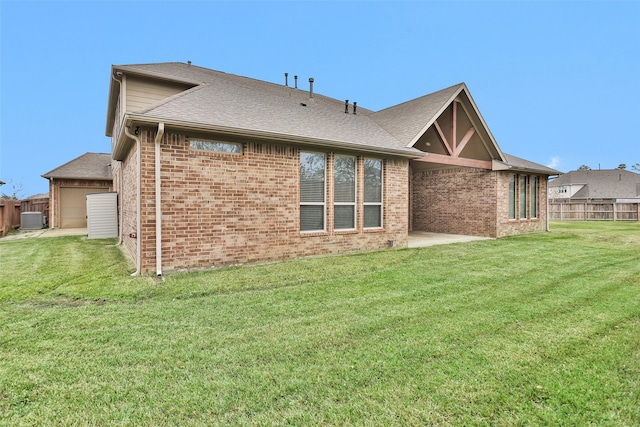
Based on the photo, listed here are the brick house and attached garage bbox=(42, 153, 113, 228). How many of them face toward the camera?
1

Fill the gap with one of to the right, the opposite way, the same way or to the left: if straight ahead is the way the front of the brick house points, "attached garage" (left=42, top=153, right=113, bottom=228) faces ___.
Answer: the opposite way

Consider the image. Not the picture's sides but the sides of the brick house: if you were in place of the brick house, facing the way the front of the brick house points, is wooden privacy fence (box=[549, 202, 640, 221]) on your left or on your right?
on your right

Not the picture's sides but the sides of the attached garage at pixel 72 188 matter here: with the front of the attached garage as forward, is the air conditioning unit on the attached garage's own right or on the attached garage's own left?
on the attached garage's own right

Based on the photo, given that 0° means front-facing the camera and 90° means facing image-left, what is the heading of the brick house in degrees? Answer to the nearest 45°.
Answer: approximately 135°

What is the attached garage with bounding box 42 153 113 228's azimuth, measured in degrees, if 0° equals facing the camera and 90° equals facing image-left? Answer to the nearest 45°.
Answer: approximately 0°

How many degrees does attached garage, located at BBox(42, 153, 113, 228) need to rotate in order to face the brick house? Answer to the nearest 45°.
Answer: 0° — it already faces it

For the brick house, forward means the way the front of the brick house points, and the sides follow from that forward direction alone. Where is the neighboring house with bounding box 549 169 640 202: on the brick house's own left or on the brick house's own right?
on the brick house's own right

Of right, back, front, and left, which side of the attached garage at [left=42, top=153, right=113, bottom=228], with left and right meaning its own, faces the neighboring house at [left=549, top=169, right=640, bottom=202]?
left

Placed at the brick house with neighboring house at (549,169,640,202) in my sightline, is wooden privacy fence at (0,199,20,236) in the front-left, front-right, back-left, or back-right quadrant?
back-left
